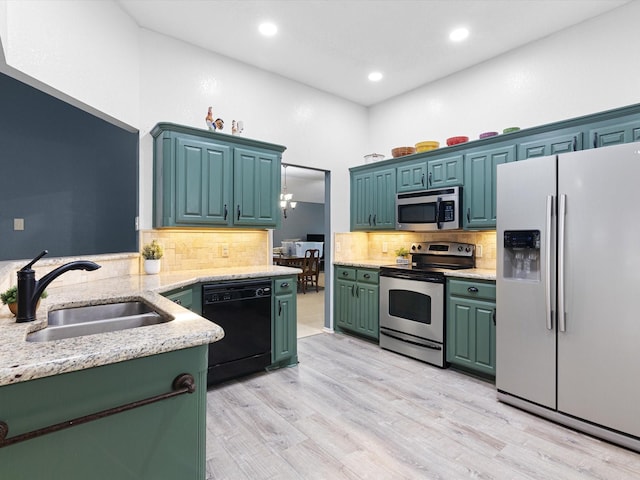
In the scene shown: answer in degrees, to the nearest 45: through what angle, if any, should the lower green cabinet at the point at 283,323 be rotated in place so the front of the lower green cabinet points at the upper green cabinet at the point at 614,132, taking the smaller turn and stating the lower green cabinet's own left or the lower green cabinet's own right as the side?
approximately 45° to the lower green cabinet's own left

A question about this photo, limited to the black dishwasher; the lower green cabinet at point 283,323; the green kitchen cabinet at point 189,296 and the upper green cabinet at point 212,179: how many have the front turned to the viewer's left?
0

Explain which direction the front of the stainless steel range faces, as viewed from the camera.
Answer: facing the viewer and to the left of the viewer

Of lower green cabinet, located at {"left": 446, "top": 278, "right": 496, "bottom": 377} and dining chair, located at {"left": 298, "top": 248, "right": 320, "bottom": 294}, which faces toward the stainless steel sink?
the lower green cabinet

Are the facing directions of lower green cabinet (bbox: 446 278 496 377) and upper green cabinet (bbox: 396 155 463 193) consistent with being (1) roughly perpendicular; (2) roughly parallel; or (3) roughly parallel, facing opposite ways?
roughly parallel

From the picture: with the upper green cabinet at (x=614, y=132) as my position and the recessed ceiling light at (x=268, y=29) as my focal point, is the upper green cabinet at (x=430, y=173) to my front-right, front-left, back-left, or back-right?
front-right

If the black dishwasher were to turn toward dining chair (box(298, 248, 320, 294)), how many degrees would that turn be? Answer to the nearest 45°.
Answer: approximately 135° to its left

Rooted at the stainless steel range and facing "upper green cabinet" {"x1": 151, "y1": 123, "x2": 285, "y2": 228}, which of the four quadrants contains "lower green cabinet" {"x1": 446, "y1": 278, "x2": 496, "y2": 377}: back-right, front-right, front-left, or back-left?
back-left

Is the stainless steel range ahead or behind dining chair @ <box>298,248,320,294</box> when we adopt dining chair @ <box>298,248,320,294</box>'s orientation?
behind

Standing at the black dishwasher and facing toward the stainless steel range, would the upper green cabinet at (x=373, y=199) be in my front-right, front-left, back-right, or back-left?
front-left

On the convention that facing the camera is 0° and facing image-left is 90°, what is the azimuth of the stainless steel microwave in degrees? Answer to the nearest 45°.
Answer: approximately 45°

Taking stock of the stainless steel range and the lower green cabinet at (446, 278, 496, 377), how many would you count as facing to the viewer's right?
0

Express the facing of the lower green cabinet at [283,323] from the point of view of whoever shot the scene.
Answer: facing the viewer and to the right of the viewer

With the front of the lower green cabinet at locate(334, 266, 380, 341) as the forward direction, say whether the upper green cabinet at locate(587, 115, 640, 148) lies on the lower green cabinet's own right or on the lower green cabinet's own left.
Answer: on the lower green cabinet's own left
